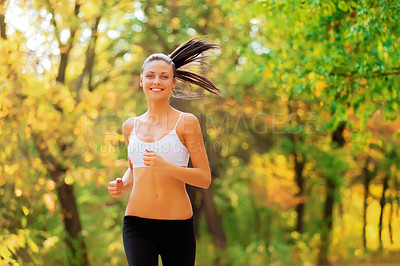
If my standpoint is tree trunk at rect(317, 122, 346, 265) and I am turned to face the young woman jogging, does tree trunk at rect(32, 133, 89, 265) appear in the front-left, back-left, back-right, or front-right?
front-right

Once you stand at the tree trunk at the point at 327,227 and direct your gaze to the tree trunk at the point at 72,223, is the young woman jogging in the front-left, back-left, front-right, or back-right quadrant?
front-left

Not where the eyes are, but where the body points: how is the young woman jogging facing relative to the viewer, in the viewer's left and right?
facing the viewer

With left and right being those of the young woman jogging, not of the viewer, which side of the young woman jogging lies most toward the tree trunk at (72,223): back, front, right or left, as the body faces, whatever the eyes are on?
back

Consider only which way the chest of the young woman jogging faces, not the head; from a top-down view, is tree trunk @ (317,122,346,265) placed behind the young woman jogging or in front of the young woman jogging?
behind

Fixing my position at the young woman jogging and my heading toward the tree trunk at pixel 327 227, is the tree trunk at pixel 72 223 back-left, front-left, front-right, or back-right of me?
front-left
